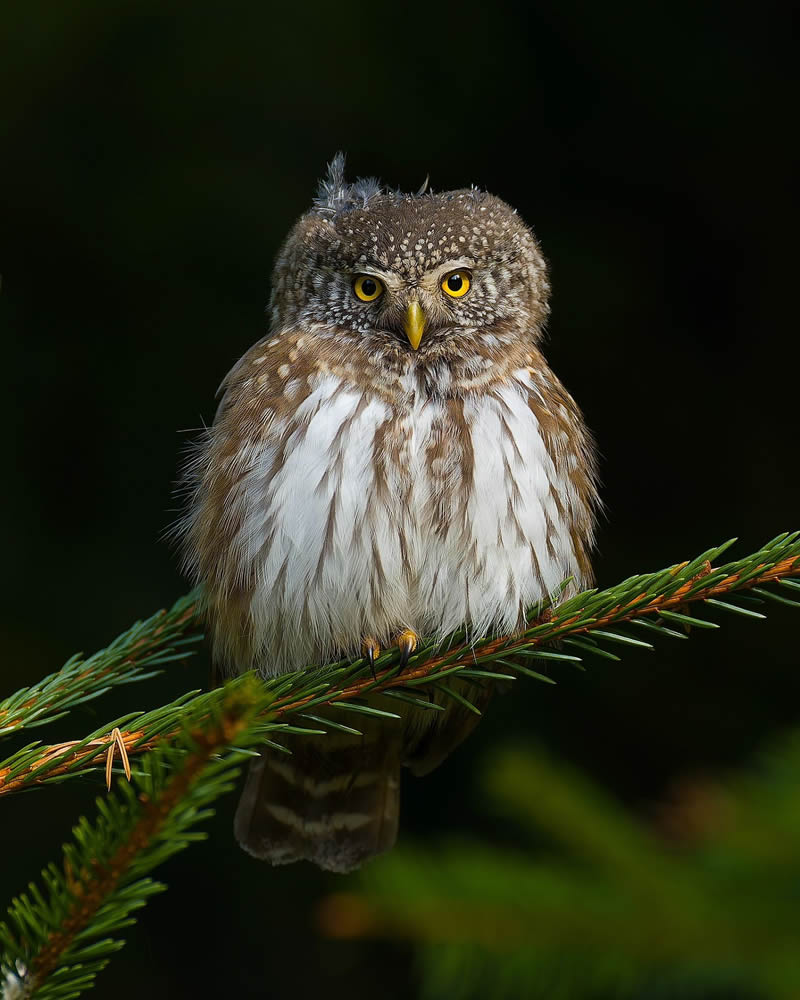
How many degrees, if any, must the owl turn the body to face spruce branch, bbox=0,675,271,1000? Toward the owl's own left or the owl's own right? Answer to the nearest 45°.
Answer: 0° — it already faces it

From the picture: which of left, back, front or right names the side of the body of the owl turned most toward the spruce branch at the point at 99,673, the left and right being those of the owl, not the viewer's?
right

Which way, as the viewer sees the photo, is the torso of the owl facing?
toward the camera
